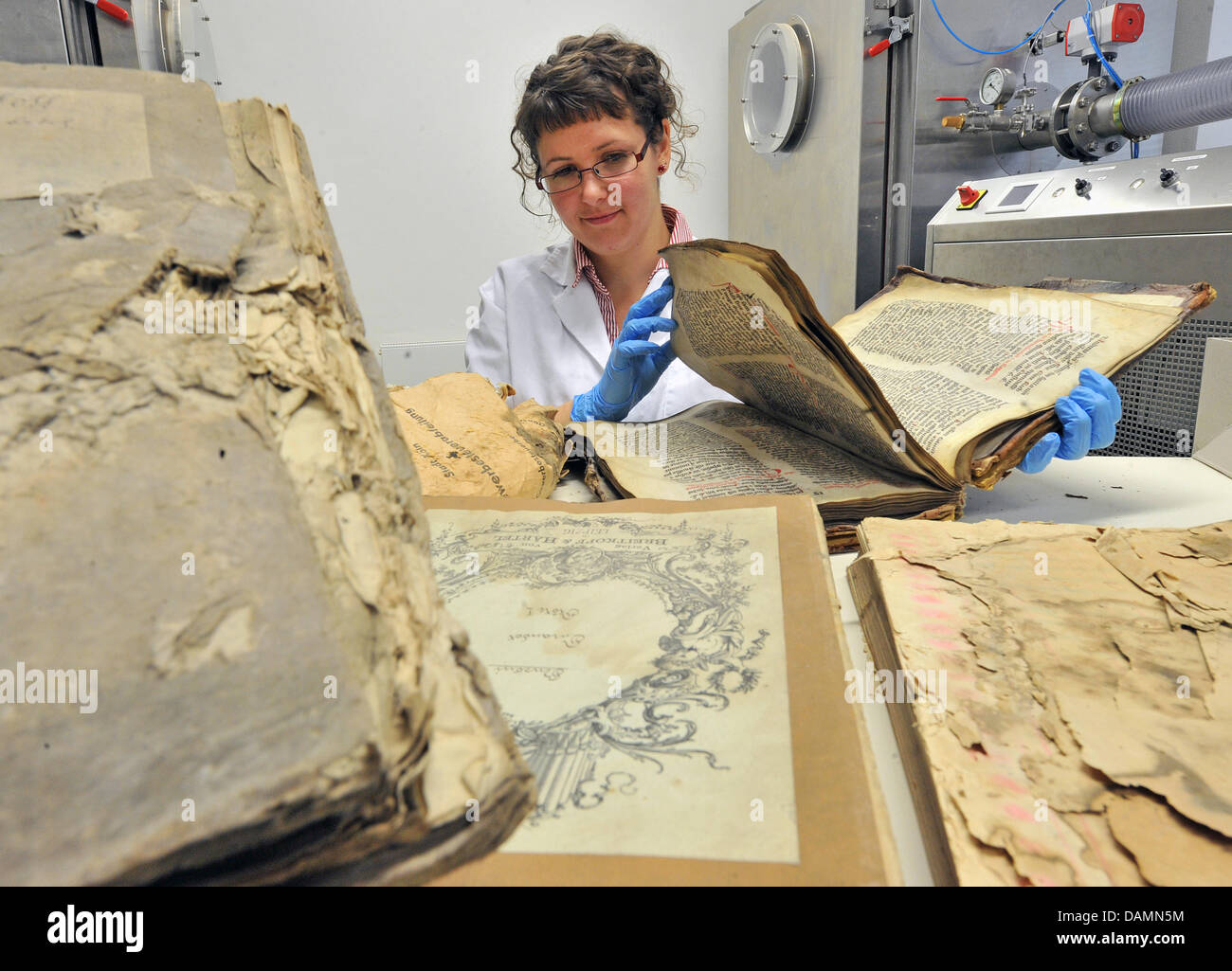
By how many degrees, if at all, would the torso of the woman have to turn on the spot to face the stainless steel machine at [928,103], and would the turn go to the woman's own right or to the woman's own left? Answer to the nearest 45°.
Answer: approximately 135° to the woman's own left

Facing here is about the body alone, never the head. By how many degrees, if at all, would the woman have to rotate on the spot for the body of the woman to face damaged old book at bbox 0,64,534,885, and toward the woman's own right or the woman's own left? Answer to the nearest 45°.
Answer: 0° — they already face it

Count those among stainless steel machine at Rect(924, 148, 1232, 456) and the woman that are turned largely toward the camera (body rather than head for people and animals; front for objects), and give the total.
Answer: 2

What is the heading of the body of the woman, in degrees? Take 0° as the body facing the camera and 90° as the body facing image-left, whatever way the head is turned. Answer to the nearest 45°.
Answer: approximately 0°

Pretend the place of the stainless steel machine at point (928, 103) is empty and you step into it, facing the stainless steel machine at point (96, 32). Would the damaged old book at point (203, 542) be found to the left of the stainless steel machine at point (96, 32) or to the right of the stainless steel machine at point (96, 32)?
left

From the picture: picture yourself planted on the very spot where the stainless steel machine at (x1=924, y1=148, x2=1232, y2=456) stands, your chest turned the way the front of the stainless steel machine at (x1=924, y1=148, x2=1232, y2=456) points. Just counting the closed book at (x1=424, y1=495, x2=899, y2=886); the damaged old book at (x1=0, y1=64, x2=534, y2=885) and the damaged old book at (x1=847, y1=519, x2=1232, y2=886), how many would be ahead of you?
3
